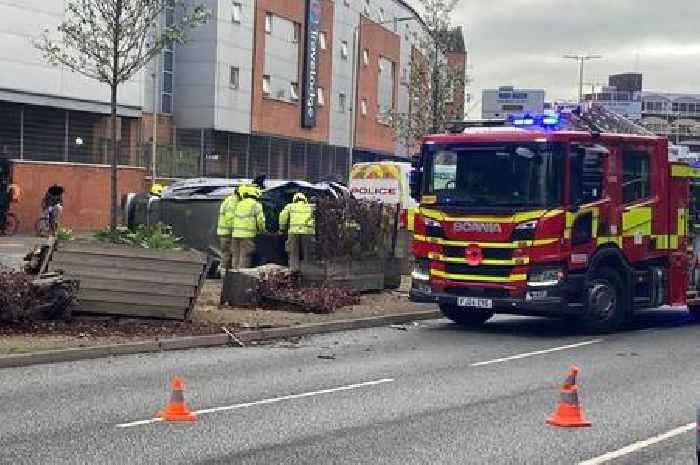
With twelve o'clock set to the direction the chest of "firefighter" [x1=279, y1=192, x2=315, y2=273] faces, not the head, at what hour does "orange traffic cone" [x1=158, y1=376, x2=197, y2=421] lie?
The orange traffic cone is roughly at 6 o'clock from the firefighter.

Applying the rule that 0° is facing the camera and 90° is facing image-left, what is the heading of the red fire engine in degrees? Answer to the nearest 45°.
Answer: approximately 45°

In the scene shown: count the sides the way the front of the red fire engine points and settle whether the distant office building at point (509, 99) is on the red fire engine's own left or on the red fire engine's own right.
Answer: on the red fire engine's own right

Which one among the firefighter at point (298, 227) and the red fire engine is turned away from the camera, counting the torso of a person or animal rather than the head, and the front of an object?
the firefighter

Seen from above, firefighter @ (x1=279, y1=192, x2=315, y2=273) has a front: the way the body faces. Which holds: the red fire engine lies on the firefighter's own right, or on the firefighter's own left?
on the firefighter's own right

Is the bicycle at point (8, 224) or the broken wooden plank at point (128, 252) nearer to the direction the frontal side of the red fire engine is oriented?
the broken wooden plank

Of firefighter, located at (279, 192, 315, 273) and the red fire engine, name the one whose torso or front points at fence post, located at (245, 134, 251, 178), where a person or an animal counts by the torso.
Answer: the firefighter

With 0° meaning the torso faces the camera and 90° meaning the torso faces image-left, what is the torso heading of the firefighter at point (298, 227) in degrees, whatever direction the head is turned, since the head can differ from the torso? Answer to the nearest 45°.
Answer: approximately 180°

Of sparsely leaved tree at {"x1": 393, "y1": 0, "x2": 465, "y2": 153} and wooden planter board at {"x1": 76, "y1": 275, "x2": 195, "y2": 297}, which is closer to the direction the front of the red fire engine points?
the wooden planter board

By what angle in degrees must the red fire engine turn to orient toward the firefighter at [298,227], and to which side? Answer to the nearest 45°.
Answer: approximately 90° to its right

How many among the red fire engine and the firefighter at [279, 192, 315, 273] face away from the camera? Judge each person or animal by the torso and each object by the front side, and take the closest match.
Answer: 1

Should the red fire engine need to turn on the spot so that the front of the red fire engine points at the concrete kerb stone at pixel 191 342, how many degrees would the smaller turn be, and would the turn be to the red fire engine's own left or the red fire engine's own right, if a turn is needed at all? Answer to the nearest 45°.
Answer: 0° — it already faces it
